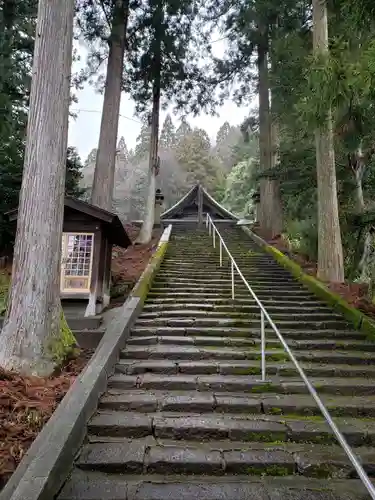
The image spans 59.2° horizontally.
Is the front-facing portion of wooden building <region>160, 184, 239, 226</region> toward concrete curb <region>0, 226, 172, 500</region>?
yes

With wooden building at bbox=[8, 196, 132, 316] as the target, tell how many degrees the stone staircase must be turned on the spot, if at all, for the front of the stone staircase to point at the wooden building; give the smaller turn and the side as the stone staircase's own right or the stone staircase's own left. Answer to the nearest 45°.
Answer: approximately 135° to the stone staircase's own right

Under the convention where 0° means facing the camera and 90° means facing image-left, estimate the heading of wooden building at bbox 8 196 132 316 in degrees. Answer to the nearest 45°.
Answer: approximately 0°

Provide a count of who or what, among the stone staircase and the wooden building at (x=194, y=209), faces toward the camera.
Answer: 2

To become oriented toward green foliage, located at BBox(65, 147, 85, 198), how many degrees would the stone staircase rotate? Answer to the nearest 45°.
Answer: approximately 135° to its right

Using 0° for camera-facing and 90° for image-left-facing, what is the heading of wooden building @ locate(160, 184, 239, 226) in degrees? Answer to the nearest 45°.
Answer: approximately 0°

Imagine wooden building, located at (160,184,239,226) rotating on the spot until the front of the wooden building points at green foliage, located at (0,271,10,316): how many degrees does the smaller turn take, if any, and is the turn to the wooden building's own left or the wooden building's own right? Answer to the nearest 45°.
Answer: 0° — it already faces it

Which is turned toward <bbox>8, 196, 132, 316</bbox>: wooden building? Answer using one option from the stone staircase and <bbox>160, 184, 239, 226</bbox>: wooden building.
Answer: <bbox>160, 184, 239, 226</bbox>: wooden building
